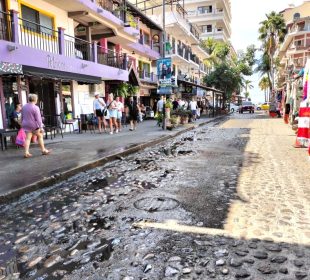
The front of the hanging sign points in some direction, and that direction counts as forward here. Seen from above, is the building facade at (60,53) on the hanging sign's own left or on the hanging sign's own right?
on the hanging sign's own right

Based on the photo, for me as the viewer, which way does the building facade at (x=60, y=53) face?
facing the viewer and to the right of the viewer

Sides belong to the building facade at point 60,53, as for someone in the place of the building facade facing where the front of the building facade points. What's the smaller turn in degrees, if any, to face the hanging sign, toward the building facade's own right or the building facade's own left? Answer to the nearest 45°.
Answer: approximately 45° to the building facade's own left

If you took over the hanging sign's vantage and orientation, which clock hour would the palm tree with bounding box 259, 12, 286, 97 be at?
The palm tree is roughly at 7 o'clock from the hanging sign.

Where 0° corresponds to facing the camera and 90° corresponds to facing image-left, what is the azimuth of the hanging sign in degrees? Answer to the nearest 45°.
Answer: approximately 0°

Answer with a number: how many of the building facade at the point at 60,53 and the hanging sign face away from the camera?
0

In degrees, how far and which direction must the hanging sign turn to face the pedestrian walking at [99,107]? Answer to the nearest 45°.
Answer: approximately 90° to its right
